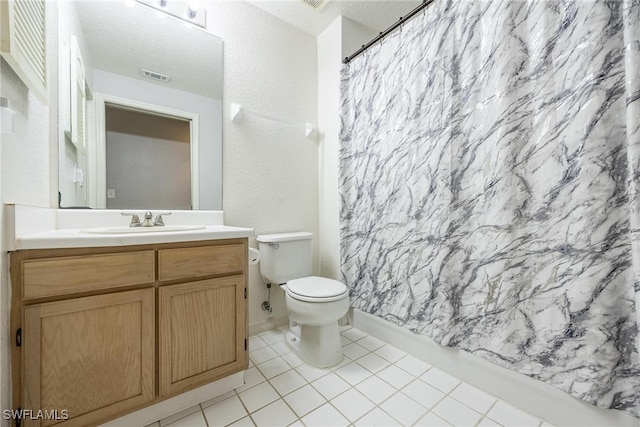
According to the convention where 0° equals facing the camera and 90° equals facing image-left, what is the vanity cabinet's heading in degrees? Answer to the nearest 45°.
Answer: approximately 315°

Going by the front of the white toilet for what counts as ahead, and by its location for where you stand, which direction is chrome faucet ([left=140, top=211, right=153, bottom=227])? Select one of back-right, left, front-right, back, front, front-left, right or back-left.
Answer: back-right

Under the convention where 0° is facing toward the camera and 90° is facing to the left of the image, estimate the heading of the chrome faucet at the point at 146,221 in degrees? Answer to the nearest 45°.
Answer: approximately 0°

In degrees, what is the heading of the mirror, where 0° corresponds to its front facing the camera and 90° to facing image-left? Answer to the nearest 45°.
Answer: approximately 315°
